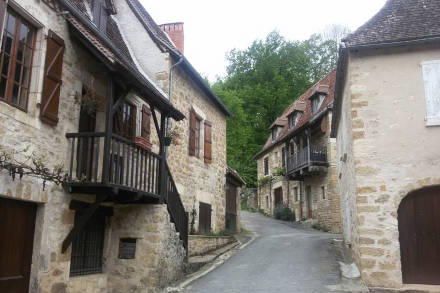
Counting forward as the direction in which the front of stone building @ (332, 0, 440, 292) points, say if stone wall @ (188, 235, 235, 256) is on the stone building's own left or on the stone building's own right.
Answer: on the stone building's own right

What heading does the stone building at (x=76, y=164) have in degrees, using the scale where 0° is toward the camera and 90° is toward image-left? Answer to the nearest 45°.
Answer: approximately 315°

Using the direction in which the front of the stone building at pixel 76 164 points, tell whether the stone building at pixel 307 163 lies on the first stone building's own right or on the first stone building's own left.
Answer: on the first stone building's own left

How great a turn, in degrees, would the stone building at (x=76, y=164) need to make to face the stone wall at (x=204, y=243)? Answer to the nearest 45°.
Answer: approximately 90° to its left

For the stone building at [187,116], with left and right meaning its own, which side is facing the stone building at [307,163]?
left

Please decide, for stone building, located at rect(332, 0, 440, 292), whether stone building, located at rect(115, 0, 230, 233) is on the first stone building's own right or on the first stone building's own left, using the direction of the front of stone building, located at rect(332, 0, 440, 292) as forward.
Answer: on the first stone building's own right
